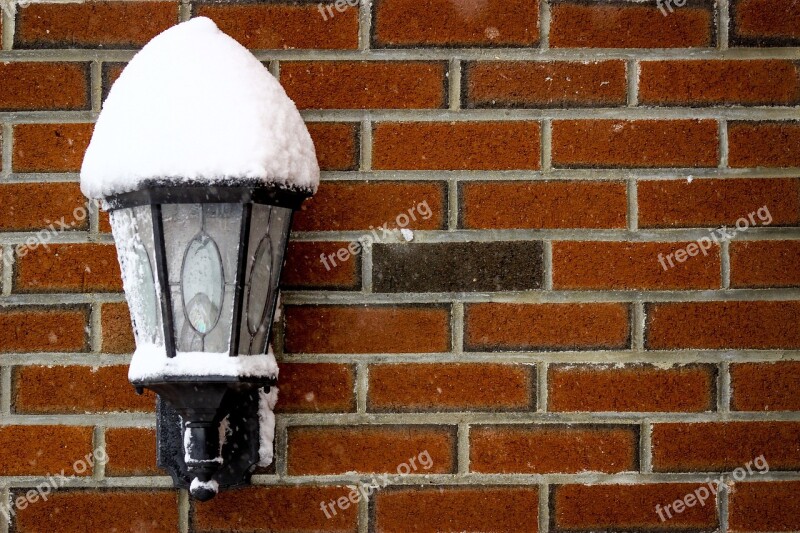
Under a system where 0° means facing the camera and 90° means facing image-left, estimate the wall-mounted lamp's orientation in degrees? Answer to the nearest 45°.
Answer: approximately 0°
